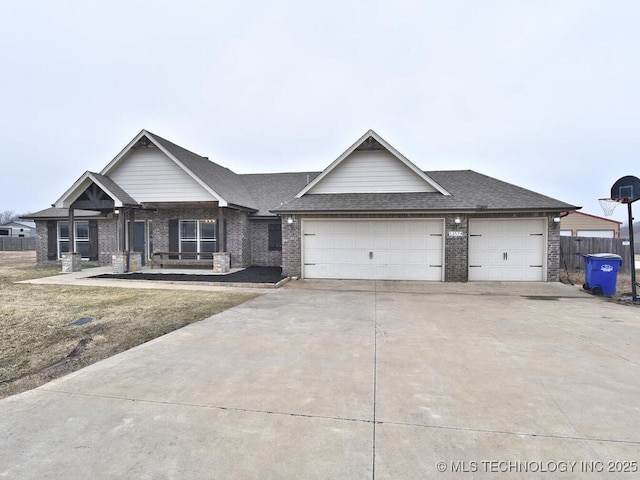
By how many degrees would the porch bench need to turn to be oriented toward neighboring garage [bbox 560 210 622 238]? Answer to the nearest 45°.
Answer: approximately 90° to its left

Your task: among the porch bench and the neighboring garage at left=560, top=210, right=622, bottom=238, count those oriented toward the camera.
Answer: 2

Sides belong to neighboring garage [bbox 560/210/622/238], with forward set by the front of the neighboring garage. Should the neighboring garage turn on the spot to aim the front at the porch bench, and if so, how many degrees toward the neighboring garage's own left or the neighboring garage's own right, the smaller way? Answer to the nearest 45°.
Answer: approximately 45° to the neighboring garage's own right

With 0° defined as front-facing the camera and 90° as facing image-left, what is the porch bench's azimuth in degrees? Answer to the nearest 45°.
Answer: approximately 0°

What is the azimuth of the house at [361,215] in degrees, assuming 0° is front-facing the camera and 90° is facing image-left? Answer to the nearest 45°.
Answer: approximately 0°

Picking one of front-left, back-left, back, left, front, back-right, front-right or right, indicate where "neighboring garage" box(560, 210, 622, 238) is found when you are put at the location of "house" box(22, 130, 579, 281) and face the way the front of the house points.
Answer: back-left

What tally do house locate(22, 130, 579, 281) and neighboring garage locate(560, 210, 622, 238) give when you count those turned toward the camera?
2

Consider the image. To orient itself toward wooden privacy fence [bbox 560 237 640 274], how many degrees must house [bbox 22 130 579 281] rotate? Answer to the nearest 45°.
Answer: approximately 90° to its left

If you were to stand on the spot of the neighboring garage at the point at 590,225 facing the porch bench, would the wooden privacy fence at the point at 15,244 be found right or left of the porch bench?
right

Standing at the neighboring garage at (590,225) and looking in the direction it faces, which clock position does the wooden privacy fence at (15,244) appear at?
The wooden privacy fence is roughly at 2 o'clock from the neighboring garage.

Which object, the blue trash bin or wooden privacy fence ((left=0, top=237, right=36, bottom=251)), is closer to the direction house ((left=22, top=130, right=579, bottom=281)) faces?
the blue trash bin

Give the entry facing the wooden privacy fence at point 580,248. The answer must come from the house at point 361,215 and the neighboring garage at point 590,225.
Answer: the neighboring garage

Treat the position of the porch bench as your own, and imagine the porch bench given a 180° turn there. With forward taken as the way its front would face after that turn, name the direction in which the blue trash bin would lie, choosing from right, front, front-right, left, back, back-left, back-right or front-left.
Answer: back-right
